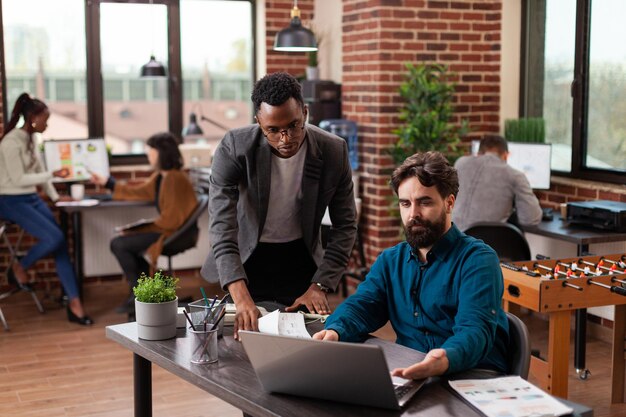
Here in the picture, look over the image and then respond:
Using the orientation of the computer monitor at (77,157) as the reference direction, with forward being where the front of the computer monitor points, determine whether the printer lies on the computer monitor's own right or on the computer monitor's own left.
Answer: on the computer monitor's own left

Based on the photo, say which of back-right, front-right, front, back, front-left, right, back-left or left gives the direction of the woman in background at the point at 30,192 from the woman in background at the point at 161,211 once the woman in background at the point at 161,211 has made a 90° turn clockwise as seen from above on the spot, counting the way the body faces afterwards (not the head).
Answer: left

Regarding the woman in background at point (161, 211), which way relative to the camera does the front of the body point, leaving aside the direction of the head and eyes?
to the viewer's left

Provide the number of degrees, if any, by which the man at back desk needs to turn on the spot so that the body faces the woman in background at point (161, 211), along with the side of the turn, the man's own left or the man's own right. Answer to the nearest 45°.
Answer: approximately 90° to the man's own left

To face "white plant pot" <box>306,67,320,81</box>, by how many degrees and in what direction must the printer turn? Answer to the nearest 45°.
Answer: approximately 90° to its right

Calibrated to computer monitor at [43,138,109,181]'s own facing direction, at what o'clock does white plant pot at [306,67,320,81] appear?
The white plant pot is roughly at 9 o'clock from the computer monitor.

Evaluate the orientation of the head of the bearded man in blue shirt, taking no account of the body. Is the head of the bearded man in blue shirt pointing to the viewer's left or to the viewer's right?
to the viewer's left

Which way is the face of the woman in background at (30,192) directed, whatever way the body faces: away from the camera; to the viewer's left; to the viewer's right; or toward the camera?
to the viewer's right

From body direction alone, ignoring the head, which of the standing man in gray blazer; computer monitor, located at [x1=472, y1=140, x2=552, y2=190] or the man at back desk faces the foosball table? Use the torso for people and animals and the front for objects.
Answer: the computer monitor

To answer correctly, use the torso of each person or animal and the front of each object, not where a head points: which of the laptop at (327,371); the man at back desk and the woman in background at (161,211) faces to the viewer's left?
the woman in background

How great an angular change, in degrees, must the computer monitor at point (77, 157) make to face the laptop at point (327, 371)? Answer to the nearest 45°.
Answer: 0° — it already faces it

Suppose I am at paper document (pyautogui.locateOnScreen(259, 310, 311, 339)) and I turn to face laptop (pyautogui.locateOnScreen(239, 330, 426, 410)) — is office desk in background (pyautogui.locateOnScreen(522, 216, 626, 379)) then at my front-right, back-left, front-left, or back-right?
back-left

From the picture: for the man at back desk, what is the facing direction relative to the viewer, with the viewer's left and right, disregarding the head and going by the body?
facing away from the viewer

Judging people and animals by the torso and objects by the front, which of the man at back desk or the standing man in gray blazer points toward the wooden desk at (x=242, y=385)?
the standing man in gray blazer

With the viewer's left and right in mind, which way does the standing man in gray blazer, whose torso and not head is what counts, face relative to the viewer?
facing the viewer

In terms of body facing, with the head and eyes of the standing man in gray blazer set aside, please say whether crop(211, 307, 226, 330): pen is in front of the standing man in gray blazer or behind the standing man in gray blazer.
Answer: in front
